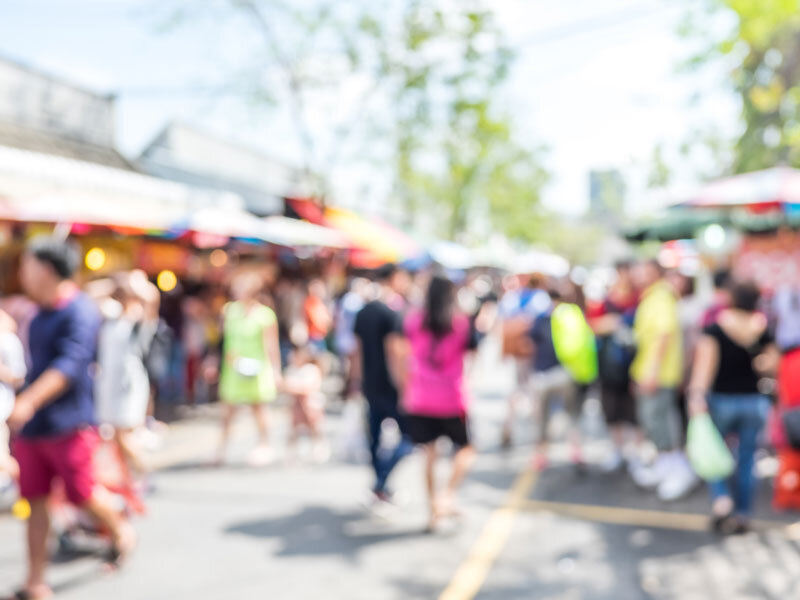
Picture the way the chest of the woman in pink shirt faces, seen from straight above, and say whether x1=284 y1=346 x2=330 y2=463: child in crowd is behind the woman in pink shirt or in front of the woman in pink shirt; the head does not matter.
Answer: in front

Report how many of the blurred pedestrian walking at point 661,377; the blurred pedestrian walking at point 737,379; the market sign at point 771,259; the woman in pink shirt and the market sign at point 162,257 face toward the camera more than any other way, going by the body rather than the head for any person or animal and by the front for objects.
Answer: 2

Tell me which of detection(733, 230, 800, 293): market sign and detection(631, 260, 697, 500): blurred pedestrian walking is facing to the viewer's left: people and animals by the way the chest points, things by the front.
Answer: the blurred pedestrian walking

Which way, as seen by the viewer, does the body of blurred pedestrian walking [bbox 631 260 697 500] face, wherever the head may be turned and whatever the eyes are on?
to the viewer's left

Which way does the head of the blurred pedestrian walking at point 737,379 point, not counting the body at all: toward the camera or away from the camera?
away from the camera

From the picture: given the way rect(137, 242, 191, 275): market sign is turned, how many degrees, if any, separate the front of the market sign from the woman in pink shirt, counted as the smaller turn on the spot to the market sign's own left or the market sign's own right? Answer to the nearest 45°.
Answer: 0° — it already faces them

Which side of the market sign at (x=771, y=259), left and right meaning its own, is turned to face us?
front

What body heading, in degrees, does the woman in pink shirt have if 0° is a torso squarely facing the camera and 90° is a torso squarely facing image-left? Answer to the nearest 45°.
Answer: approximately 180°

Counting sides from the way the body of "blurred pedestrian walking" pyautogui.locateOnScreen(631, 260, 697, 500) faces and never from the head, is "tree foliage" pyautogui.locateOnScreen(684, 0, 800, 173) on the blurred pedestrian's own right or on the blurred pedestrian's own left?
on the blurred pedestrian's own right

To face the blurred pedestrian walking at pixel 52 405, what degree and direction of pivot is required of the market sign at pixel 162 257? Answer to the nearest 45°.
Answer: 0° — it already faces them

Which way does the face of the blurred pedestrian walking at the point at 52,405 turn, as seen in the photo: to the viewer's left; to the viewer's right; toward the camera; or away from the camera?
to the viewer's left

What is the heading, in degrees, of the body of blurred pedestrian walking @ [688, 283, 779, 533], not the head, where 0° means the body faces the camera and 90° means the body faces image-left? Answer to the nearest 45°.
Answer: approximately 180°

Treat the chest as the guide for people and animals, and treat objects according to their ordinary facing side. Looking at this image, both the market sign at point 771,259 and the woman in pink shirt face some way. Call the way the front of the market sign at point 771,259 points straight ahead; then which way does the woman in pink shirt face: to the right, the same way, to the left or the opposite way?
the opposite way

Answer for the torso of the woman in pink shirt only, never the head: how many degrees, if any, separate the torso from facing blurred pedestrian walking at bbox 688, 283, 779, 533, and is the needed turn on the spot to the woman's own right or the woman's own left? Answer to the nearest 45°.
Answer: approximately 90° to the woman's own right
